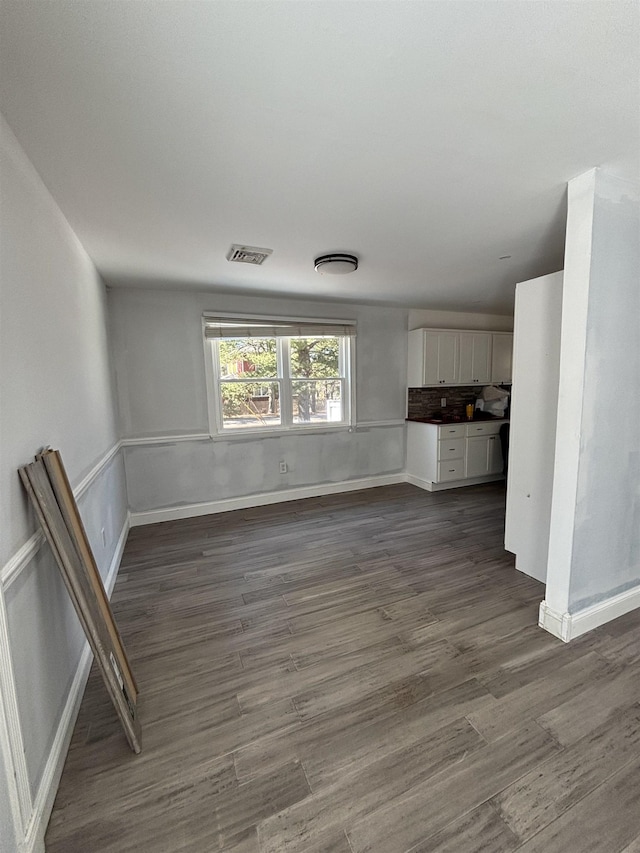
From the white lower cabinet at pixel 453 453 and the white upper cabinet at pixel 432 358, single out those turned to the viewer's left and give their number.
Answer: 0

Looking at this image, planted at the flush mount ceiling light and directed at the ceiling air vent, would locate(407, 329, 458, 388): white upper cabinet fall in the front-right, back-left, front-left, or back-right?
back-right

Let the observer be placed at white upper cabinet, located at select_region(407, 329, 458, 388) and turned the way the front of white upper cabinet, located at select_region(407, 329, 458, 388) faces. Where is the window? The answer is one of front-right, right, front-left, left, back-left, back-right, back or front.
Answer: right

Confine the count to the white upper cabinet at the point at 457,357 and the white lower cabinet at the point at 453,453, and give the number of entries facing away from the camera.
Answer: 0

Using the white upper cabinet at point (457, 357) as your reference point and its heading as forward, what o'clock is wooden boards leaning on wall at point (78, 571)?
The wooden boards leaning on wall is roughly at 2 o'clock from the white upper cabinet.

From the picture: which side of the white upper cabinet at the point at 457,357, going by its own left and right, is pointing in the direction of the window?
right

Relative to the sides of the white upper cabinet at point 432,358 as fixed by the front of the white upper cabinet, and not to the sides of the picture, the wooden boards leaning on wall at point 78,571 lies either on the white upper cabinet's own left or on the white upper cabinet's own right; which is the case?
on the white upper cabinet's own right

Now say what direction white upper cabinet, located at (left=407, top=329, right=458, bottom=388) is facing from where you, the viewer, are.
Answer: facing the viewer and to the right of the viewer

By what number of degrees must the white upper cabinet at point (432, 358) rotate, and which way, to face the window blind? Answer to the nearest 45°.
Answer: approximately 90° to its right

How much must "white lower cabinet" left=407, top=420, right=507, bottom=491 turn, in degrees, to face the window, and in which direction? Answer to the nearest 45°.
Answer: approximately 90° to its right

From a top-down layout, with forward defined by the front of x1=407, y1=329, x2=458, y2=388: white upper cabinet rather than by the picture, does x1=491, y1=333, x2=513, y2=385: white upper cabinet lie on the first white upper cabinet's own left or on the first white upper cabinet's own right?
on the first white upper cabinet's own left
